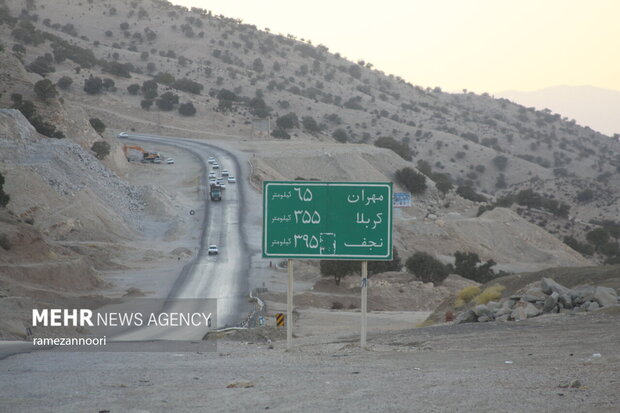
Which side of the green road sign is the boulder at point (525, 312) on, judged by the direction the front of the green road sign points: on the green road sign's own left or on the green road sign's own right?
on the green road sign's own left

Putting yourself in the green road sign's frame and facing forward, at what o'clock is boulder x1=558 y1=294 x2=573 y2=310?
The boulder is roughly at 8 o'clock from the green road sign.

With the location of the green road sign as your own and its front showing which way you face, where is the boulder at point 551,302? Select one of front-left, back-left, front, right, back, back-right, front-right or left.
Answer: back-left

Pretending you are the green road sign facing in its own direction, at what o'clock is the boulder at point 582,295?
The boulder is roughly at 8 o'clock from the green road sign.

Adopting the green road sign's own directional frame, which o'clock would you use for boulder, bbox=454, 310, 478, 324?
The boulder is roughly at 7 o'clock from the green road sign.

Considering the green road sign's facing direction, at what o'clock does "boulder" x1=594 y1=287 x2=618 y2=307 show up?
The boulder is roughly at 8 o'clock from the green road sign.

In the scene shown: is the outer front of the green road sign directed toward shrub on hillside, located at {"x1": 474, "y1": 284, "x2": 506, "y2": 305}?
no

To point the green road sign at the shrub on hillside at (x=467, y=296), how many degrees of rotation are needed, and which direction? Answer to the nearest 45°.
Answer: approximately 135° to its left

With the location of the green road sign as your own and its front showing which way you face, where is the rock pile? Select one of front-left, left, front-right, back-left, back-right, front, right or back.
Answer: back-left

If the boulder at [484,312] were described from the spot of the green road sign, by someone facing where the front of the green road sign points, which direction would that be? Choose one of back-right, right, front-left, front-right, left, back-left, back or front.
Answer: back-left

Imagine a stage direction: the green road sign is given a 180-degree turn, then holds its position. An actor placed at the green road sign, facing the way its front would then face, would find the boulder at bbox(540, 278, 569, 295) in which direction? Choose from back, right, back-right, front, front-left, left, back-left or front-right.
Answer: front-right

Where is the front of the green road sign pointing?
toward the camera
